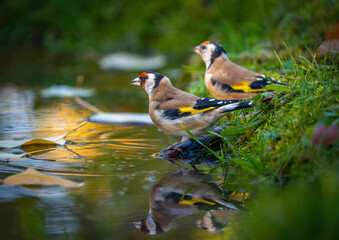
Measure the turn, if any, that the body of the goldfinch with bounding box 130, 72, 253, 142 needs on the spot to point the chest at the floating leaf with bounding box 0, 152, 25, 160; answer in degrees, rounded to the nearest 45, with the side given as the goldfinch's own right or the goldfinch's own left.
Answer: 0° — it already faces it

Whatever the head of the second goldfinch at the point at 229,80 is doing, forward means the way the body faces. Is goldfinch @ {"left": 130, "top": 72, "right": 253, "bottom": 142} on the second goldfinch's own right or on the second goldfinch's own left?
on the second goldfinch's own left

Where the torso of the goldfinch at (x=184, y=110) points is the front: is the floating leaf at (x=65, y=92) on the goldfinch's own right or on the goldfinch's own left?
on the goldfinch's own right

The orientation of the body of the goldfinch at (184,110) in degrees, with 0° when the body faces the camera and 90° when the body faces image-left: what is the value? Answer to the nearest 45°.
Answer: approximately 90°

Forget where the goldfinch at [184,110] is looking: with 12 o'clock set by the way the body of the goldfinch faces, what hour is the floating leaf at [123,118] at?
The floating leaf is roughly at 2 o'clock from the goldfinch.

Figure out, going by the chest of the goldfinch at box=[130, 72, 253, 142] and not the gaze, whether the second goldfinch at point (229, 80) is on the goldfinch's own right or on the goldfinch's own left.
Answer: on the goldfinch's own right

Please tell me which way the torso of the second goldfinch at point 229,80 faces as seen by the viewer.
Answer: to the viewer's left

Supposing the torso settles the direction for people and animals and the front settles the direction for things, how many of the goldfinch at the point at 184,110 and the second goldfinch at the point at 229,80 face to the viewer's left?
2

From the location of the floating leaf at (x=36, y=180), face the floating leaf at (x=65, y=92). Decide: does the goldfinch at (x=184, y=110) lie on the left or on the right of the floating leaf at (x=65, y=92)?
right
